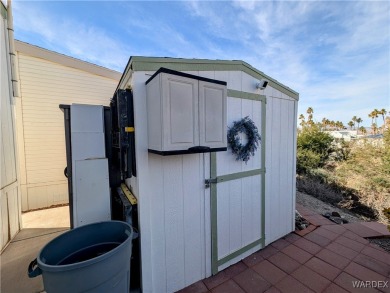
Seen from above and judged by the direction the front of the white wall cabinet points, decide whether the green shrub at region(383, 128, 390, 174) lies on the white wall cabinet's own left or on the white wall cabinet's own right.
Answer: on the white wall cabinet's own left

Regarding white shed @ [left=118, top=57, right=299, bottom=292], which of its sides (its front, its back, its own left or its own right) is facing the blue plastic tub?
right

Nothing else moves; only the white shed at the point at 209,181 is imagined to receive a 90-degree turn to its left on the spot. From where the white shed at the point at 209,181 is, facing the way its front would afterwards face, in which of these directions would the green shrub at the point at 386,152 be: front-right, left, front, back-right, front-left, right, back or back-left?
front

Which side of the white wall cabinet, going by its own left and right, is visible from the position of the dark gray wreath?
left

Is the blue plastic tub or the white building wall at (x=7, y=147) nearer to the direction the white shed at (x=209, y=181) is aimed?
the blue plastic tub

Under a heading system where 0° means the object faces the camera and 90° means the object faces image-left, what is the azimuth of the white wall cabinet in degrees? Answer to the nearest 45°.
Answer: approximately 315°
